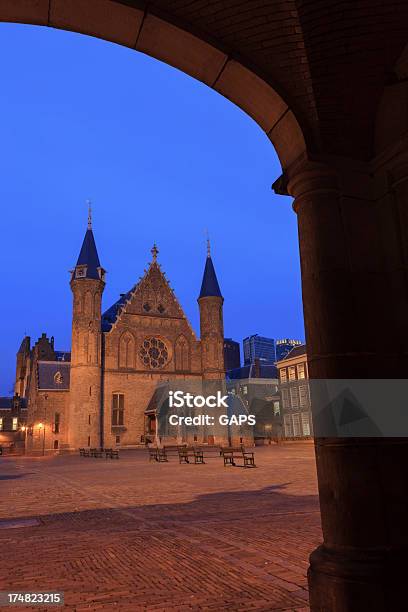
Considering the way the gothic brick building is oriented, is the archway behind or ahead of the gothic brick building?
ahead

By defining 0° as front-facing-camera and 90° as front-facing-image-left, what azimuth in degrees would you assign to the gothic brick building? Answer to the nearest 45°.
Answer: approximately 315°
